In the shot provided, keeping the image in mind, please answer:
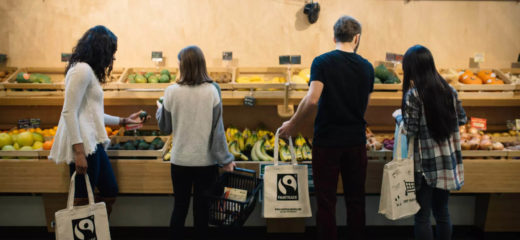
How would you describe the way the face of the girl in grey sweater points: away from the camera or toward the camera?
away from the camera

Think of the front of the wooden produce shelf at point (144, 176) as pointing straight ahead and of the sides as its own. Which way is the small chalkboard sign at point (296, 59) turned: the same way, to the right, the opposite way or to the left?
the same way

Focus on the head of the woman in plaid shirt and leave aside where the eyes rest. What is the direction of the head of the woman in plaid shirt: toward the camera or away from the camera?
away from the camera

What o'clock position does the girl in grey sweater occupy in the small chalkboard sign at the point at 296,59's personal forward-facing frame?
The girl in grey sweater is roughly at 1 o'clock from the small chalkboard sign.

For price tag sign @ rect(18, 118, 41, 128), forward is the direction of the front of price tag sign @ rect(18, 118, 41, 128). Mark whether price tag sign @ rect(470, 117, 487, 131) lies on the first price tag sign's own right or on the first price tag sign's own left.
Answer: on the first price tag sign's own left

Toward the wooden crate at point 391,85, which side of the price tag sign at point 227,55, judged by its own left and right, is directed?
left

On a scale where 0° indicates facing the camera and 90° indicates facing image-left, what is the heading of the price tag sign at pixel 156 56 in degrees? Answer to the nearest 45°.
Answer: approximately 0°

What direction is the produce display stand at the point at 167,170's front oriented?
toward the camera

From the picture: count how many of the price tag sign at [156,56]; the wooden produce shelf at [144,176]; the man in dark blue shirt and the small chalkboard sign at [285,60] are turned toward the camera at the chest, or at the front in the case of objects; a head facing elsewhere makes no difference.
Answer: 3

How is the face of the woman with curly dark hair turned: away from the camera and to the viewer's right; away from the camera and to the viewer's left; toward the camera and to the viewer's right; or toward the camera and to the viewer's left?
away from the camera and to the viewer's right

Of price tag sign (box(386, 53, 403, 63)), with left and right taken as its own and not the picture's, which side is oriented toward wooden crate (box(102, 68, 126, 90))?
right

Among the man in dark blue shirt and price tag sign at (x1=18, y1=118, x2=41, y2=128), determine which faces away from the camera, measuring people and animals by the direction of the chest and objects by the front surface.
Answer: the man in dark blue shirt

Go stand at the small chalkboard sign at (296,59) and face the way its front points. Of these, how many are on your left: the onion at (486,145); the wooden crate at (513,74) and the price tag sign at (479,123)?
3

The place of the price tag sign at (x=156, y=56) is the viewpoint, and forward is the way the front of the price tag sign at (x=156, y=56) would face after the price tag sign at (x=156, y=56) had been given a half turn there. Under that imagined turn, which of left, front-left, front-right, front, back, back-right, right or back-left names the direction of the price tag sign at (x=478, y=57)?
right

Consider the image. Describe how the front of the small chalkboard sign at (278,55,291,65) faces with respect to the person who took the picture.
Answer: facing the viewer

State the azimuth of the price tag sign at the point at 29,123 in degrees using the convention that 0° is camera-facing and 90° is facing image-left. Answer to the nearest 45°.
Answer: approximately 0°

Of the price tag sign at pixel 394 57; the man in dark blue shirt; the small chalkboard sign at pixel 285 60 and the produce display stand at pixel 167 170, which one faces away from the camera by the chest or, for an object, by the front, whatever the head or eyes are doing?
the man in dark blue shirt

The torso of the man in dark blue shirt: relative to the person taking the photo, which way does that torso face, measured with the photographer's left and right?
facing away from the viewer

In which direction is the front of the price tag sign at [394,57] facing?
toward the camera

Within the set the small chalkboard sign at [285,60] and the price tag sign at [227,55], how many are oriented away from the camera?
0
